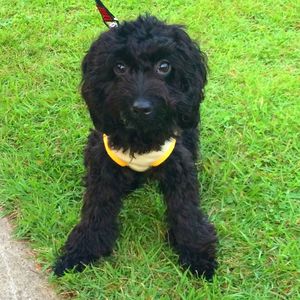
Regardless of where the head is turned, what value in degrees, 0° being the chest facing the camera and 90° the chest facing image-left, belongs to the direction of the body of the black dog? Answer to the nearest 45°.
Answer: approximately 0°
